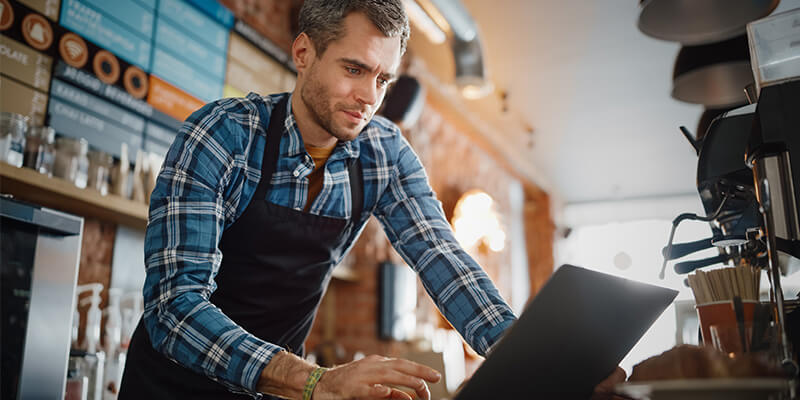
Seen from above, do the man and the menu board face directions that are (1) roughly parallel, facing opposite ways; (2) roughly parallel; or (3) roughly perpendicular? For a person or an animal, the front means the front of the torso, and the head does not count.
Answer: roughly parallel

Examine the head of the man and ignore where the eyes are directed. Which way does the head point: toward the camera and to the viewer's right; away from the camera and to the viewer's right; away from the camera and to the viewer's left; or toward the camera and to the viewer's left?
toward the camera and to the viewer's right

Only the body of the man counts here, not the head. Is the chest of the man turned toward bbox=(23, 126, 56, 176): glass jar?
no

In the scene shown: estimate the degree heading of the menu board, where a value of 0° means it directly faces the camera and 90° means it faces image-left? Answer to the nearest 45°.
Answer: approximately 315°

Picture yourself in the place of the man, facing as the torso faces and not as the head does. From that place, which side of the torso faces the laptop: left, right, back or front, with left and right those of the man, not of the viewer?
front

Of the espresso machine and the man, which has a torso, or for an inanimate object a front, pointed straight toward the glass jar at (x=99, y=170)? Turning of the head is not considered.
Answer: the espresso machine

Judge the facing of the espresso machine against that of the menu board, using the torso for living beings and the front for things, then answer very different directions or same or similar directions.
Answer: very different directions

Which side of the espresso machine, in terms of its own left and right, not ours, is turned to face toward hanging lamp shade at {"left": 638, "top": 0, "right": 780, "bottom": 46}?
right

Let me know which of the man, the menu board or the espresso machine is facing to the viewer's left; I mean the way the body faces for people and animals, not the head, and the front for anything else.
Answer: the espresso machine

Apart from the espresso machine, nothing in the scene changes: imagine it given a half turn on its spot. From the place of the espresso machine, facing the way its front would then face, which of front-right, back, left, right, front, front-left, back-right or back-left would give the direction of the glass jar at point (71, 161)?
back

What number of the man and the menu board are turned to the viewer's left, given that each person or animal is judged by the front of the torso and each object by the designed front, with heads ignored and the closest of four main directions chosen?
0

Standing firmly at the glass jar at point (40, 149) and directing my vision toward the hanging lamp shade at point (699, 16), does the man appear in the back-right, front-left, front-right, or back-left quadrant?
front-right

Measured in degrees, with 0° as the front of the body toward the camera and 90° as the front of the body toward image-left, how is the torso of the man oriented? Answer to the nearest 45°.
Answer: approximately 315°
